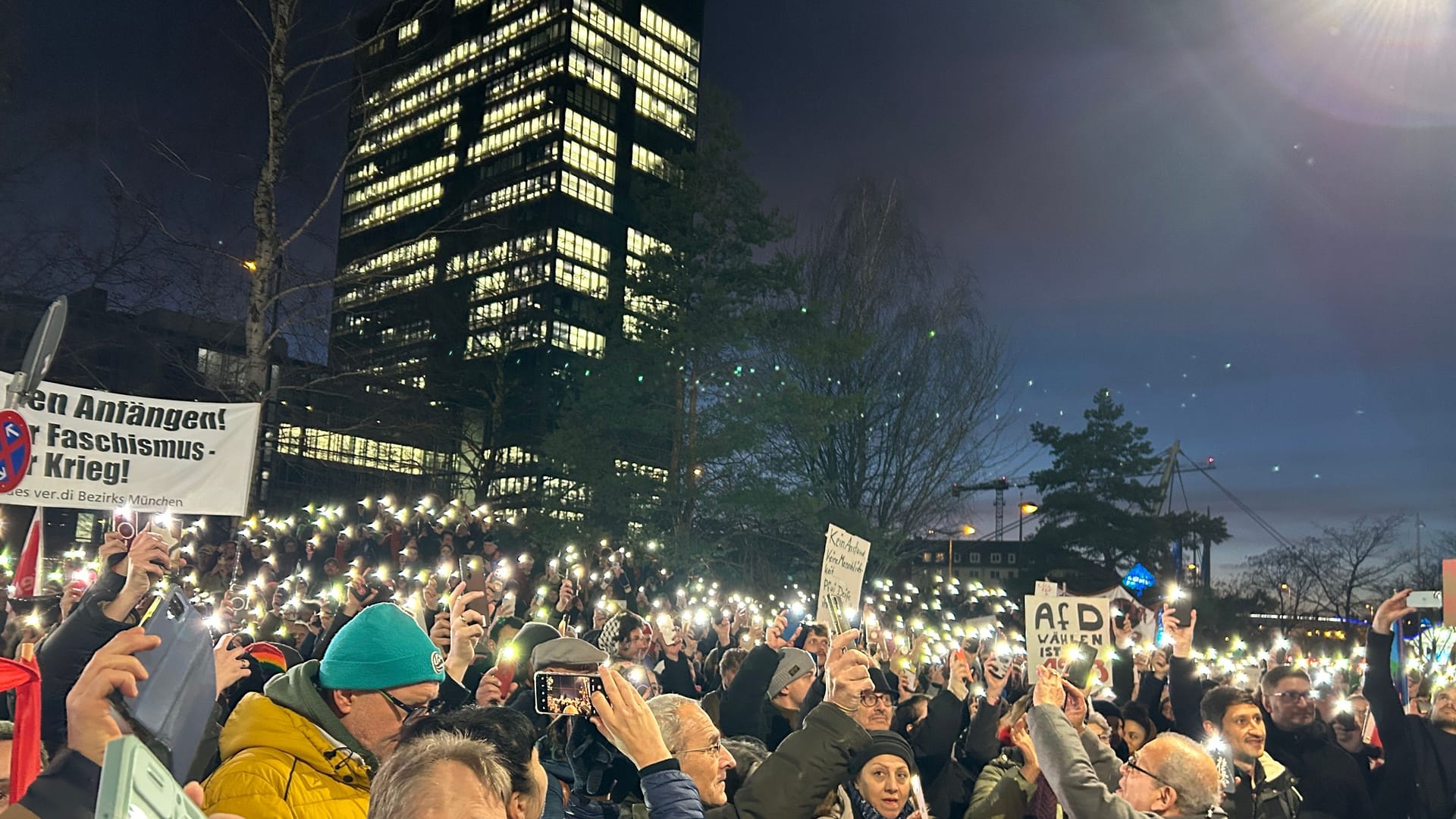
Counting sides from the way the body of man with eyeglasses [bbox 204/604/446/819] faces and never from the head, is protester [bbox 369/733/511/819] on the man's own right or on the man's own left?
on the man's own right

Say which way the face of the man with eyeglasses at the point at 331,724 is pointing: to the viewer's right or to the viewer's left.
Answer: to the viewer's right

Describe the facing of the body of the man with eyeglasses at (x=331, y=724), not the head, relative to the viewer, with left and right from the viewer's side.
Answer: facing to the right of the viewer

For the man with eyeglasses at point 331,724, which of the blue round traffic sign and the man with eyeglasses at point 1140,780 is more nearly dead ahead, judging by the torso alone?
the man with eyeglasses
